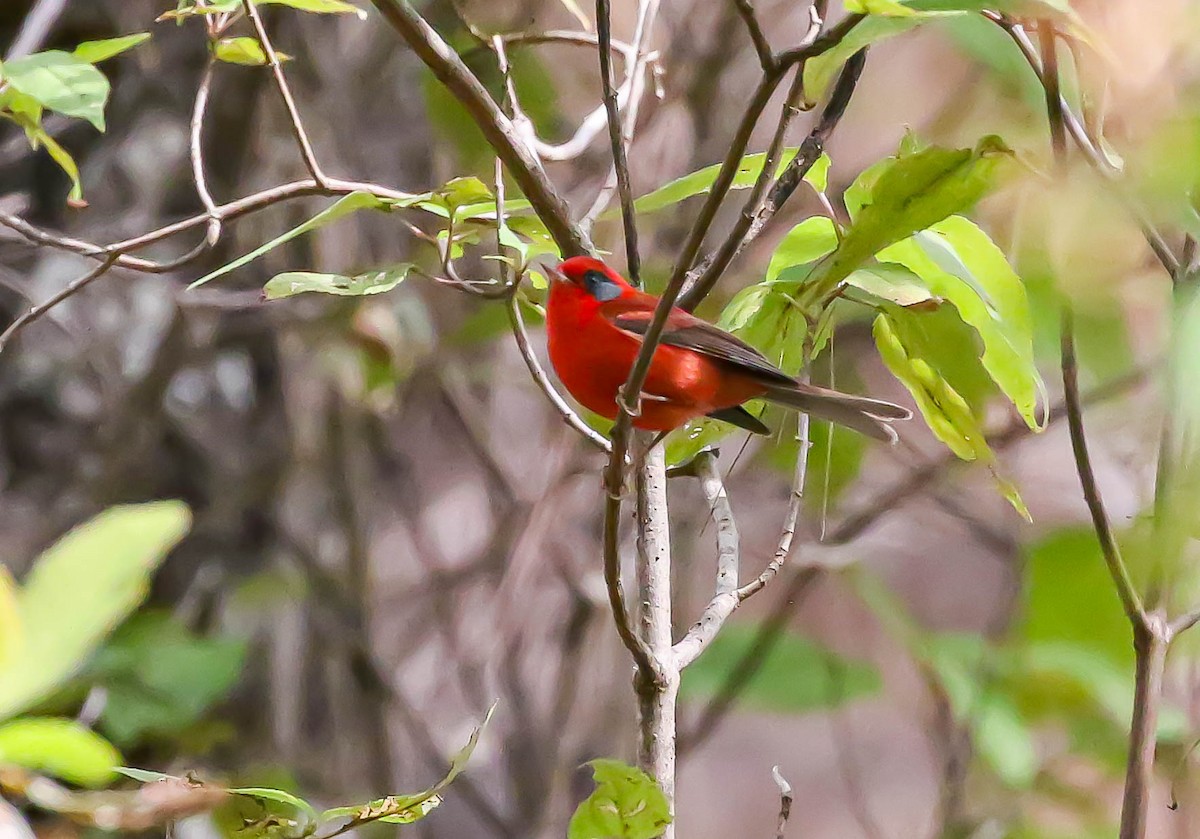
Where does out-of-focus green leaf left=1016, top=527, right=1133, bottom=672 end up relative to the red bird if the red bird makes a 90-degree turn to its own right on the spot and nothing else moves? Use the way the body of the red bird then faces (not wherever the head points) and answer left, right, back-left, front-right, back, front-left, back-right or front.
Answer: front-right

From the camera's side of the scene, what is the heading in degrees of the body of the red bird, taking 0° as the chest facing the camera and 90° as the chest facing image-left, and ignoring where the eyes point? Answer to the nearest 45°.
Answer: approximately 90°
